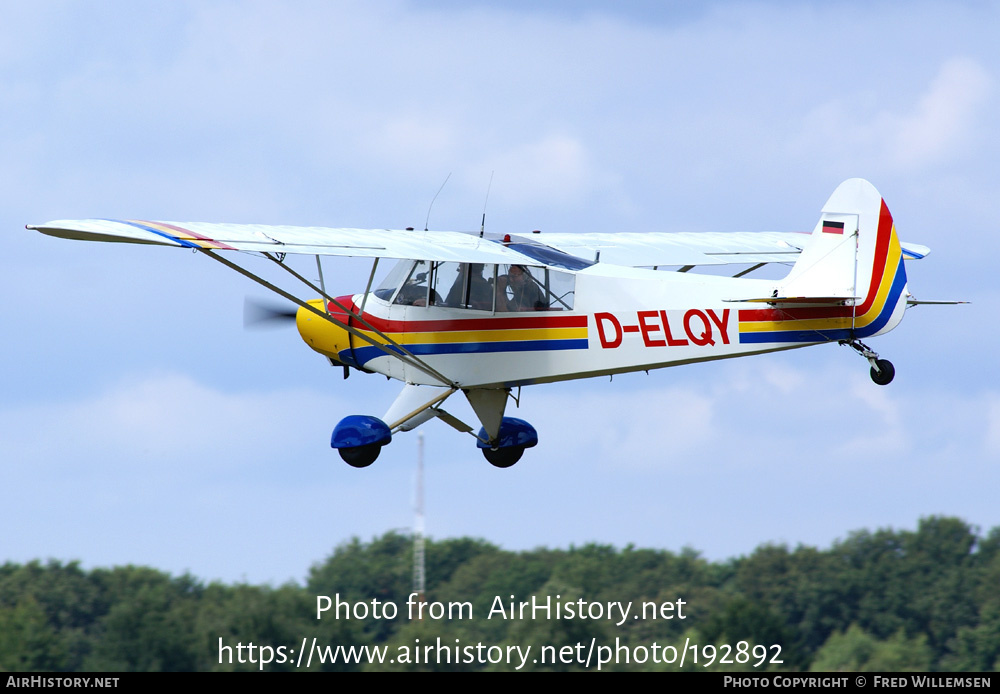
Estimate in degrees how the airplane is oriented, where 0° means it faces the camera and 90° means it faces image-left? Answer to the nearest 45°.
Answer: approximately 135°
